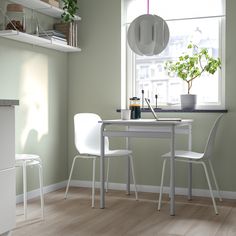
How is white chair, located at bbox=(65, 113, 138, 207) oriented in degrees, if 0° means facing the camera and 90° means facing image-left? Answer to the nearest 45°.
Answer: approximately 225°

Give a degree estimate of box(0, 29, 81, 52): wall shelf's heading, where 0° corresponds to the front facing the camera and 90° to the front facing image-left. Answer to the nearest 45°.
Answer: approximately 315°
